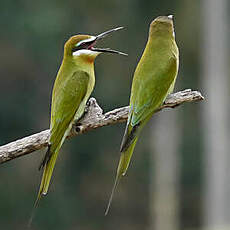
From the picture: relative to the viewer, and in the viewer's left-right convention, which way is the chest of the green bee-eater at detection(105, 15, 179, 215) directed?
facing away from the viewer and to the right of the viewer

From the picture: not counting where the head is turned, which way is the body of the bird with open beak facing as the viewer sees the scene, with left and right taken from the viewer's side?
facing to the right of the viewer
